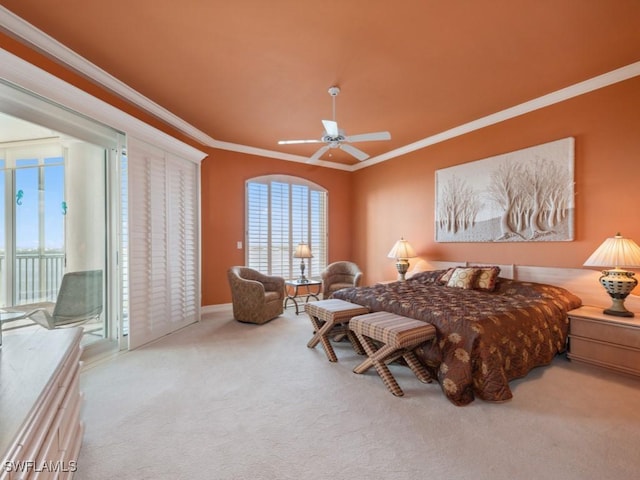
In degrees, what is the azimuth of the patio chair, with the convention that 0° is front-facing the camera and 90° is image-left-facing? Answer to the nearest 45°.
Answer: approximately 135°

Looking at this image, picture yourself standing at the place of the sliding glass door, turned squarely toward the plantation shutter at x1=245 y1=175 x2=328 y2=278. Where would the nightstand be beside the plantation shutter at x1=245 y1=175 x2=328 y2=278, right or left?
right

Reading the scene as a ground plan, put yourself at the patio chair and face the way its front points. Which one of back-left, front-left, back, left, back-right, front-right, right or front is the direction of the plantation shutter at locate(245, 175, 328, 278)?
back-right

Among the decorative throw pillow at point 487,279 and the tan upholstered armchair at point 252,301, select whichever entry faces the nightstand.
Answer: the tan upholstered armchair

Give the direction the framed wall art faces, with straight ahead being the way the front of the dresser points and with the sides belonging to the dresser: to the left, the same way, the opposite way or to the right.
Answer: the opposite way

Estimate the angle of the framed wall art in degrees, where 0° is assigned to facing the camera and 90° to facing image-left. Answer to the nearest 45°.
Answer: approximately 45°

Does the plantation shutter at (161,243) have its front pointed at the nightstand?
yes
